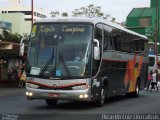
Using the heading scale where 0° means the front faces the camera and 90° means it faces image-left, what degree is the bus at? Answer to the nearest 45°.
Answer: approximately 45°
